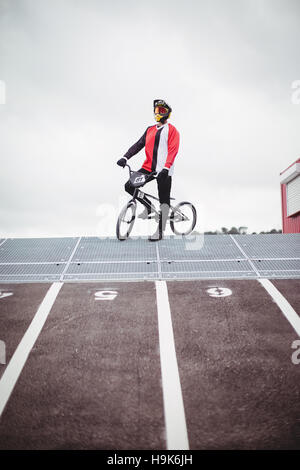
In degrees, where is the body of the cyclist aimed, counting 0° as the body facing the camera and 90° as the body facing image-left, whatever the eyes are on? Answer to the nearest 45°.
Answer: approximately 45°

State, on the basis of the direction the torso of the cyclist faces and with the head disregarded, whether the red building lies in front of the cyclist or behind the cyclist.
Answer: behind
